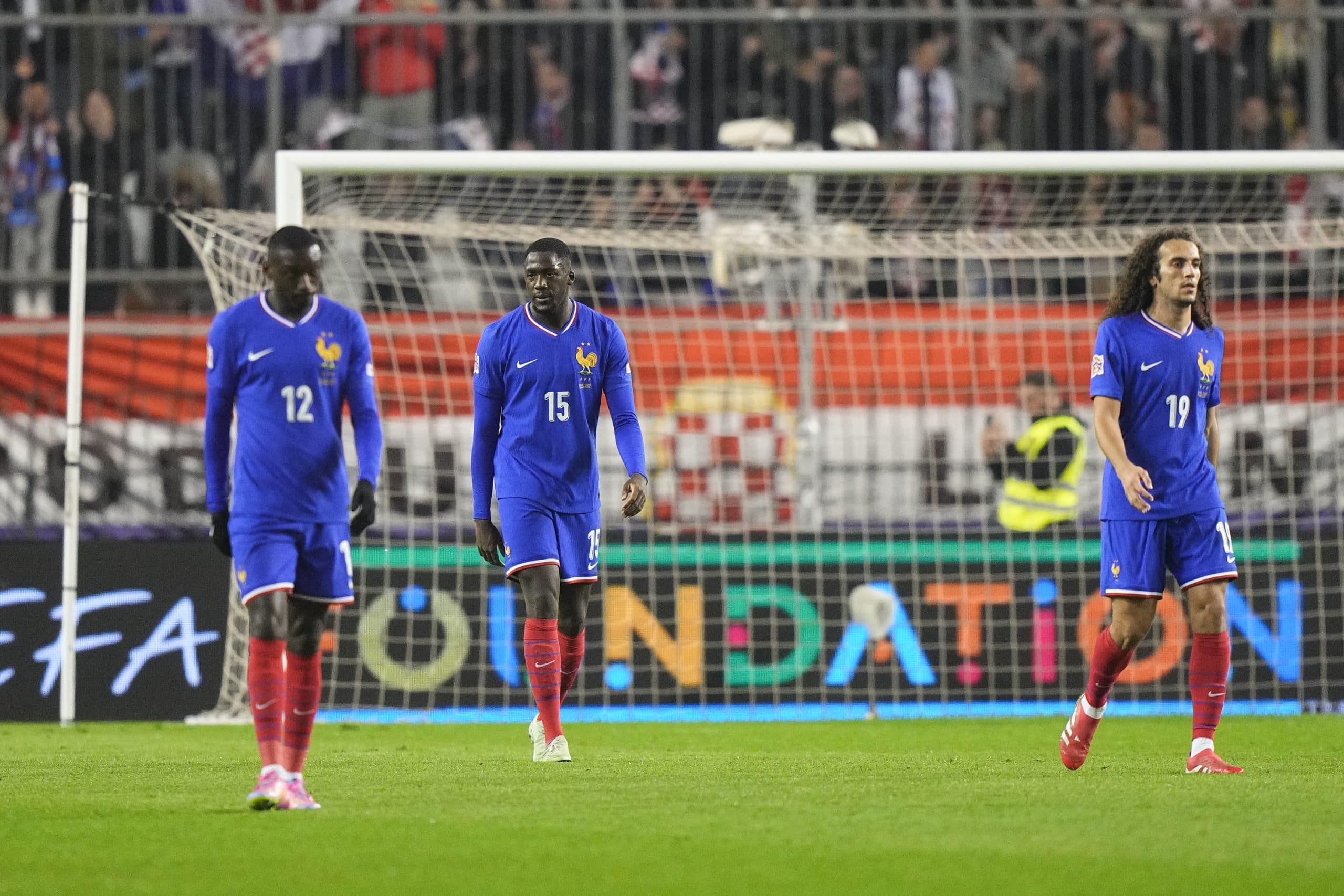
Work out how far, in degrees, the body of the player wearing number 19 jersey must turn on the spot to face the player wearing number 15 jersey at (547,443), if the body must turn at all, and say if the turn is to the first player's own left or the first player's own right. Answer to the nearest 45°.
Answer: approximately 135° to the first player's own right

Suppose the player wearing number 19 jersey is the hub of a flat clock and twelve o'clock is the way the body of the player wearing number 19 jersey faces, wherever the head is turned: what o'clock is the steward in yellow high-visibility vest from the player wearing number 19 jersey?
The steward in yellow high-visibility vest is roughly at 7 o'clock from the player wearing number 19 jersey.

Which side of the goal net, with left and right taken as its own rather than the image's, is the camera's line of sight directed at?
front

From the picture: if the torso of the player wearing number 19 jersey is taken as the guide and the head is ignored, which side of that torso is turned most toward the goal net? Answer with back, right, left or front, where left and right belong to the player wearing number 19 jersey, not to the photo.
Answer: back

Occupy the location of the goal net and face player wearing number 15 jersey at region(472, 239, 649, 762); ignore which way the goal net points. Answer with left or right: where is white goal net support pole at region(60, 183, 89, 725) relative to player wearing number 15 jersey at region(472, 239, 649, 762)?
right

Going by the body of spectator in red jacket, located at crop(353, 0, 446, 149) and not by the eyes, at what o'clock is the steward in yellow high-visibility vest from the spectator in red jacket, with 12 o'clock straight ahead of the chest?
The steward in yellow high-visibility vest is roughly at 10 o'clock from the spectator in red jacket.

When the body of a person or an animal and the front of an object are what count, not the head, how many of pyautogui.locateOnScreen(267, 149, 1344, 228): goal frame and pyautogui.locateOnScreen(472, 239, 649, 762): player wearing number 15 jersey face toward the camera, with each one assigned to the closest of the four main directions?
2

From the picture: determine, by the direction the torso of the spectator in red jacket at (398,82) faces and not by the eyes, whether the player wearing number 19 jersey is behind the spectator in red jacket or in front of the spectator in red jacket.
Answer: in front

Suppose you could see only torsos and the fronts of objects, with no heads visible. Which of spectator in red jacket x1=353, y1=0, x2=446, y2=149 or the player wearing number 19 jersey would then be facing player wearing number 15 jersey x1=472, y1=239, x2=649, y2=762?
the spectator in red jacket

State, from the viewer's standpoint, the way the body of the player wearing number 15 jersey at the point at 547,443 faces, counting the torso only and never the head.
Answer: toward the camera

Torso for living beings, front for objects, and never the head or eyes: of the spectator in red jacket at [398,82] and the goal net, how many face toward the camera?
2

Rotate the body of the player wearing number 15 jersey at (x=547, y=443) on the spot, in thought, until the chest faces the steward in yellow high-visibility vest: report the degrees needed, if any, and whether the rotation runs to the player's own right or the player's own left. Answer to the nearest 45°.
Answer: approximately 135° to the player's own left

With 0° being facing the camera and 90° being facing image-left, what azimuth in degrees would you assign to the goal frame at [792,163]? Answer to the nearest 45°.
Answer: approximately 0°

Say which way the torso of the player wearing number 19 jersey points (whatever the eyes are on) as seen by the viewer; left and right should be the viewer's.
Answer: facing the viewer and to the right of the viewer
